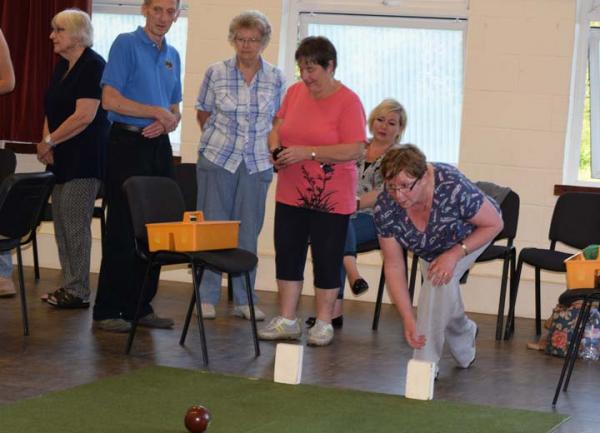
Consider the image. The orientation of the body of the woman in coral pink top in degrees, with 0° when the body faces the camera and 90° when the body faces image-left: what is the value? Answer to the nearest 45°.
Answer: approximately 45°

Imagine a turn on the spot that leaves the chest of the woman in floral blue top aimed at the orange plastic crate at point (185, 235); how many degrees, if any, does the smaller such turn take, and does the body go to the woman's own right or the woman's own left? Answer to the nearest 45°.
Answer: approximately 45° to the woman's own right

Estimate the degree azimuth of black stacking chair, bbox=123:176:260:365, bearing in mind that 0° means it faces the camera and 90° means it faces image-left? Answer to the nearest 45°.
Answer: approximately 315°

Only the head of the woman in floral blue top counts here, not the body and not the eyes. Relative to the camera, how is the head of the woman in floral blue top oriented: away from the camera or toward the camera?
toward the camera

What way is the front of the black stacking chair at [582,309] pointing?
to the viewer's left

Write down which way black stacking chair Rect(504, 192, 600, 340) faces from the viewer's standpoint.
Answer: facing the viewer and to the left of the viewer
